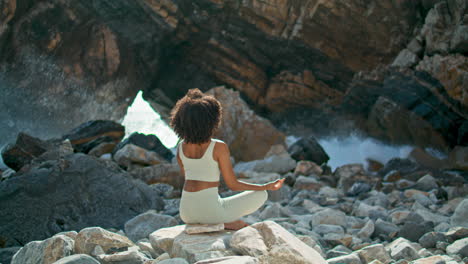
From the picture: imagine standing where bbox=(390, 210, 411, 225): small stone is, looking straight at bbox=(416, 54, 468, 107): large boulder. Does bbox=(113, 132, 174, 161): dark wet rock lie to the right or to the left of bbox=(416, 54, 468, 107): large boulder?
left

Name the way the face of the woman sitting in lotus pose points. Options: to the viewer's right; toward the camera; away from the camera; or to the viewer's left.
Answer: away from the camera

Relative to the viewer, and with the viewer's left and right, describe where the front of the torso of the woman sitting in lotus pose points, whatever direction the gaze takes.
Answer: facing away from the viewer and to the right of the viewer

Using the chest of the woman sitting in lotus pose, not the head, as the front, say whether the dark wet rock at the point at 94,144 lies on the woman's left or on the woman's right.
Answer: on the woman's left

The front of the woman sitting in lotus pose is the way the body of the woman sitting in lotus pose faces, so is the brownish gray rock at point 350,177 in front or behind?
in front

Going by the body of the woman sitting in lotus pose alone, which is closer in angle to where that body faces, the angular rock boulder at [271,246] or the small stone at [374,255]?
the small stone

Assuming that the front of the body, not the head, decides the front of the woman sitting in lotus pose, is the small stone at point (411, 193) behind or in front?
in front

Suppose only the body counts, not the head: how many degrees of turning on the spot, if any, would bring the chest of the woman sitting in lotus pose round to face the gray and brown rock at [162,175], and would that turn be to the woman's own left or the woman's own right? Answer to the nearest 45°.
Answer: approximately 45° to the woman's own left

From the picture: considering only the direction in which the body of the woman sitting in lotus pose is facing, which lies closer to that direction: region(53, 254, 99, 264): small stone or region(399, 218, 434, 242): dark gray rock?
the dark gray rock
